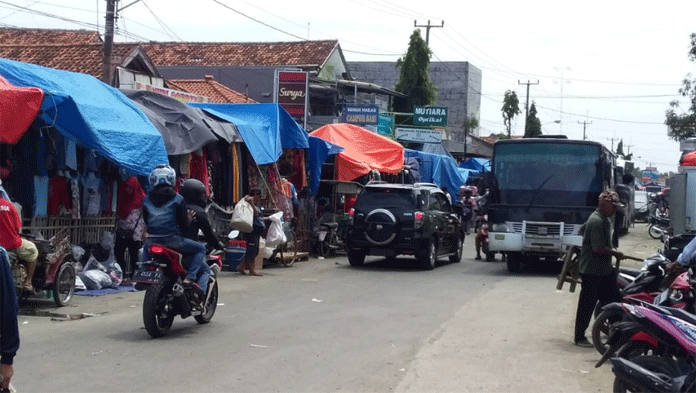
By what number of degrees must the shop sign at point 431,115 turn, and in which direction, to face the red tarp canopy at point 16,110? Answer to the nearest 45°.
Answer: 0° — it already faces it

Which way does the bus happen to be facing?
toward the camera

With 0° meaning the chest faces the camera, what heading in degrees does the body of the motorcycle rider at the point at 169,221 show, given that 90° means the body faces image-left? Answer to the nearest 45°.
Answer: approximately 225°

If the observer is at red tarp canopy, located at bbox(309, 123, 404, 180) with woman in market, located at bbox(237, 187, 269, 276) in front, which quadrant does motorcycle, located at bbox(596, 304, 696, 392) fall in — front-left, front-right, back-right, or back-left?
front-left

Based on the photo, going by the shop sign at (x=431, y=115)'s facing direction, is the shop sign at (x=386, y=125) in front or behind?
in front

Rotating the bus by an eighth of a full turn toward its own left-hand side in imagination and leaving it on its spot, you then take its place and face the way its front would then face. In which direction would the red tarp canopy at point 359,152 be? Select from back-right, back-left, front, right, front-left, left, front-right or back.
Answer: back

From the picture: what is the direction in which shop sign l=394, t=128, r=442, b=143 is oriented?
toward the camera

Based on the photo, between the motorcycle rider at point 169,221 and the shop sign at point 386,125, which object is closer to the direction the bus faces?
the motorcycle rider

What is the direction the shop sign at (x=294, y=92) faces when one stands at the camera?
facing the viewer

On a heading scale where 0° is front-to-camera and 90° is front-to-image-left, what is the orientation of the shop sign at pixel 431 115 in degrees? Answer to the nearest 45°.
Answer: approximately 0°
